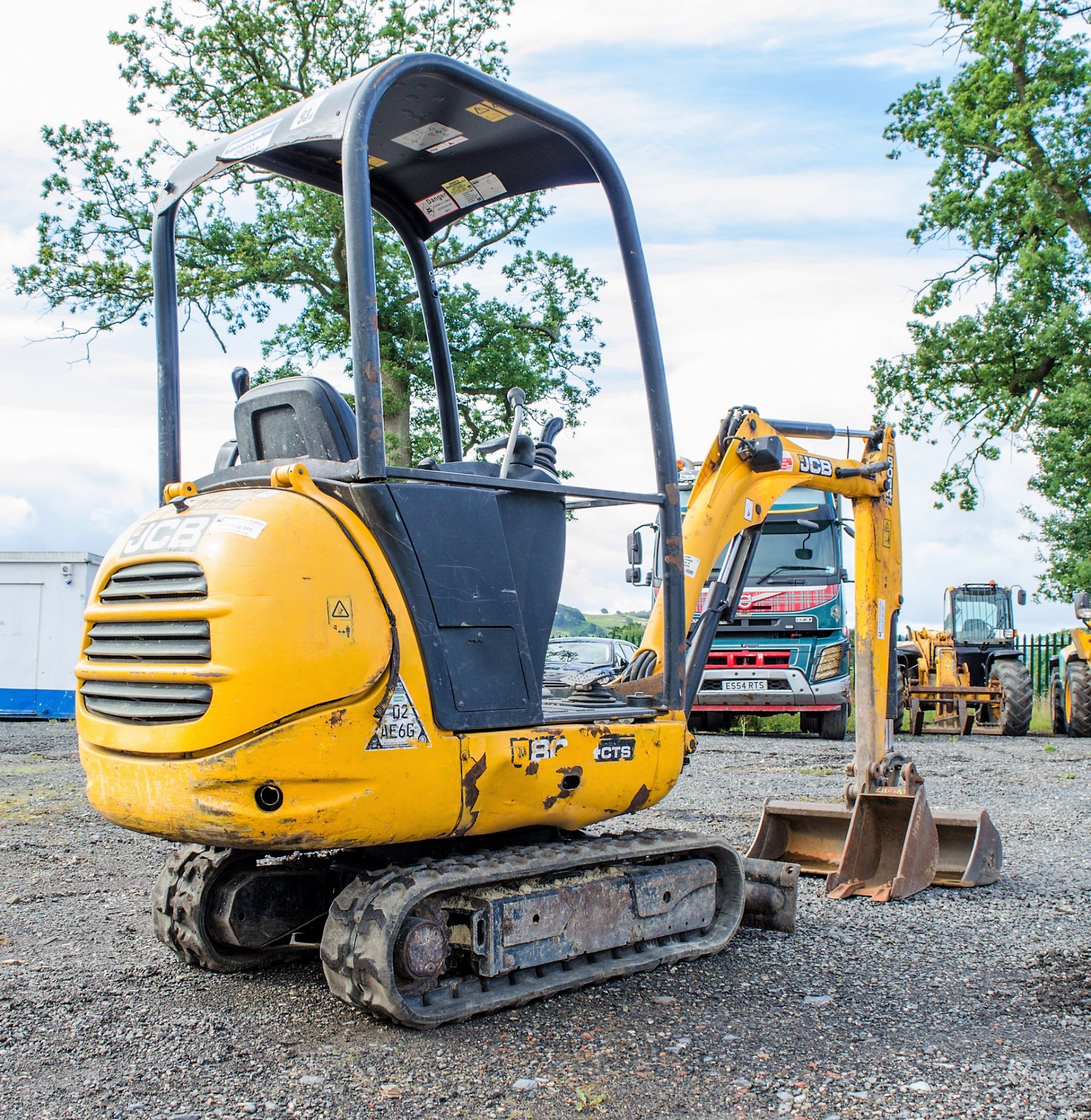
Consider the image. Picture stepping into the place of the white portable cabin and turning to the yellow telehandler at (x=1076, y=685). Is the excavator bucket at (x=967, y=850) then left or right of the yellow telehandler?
right

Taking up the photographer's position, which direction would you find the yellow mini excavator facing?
facing away from the viewer and to the right of the viewer

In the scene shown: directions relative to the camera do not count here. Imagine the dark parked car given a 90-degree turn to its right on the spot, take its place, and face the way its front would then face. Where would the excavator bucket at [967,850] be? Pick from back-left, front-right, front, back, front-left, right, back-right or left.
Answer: back-left

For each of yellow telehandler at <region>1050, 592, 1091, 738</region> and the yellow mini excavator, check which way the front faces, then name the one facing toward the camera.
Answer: the yellow telehandler

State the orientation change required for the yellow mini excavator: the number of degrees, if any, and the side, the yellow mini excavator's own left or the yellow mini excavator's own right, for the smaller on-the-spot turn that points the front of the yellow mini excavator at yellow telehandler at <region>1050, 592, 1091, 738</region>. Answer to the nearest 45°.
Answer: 0° — it already faces it

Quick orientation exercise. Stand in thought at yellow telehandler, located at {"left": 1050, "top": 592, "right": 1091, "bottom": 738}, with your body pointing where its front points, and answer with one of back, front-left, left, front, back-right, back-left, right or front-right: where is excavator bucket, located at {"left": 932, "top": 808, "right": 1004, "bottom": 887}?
front

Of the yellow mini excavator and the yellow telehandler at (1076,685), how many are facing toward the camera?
1

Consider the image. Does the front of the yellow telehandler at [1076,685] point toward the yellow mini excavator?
yes

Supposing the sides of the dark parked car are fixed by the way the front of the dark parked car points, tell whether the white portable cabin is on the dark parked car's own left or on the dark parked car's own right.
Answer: on the dark parked car's own right

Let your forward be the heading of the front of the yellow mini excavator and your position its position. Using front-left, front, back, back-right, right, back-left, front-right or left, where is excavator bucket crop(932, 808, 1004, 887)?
front

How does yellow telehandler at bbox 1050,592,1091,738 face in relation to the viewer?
toward the camera

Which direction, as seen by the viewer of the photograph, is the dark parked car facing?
facing the viewer and to the left of the viewer

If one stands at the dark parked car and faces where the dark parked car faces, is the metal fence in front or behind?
behind

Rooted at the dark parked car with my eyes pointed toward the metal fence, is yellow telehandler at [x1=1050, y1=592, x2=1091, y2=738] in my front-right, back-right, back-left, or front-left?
front-right
